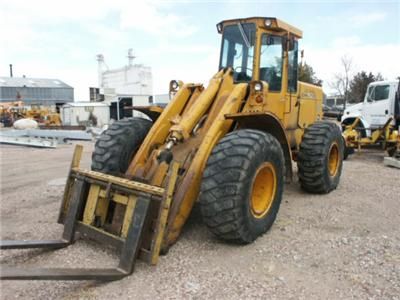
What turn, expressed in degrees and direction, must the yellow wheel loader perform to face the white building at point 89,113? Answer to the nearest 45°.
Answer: approximately 135° to its right

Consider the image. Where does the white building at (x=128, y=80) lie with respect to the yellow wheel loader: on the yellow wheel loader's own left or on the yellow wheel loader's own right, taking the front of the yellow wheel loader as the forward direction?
on the yellow wheel loader's own right

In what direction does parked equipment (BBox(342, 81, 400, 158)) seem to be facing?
to the viewer's left

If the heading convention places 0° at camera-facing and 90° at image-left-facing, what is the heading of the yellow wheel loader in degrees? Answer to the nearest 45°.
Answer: approximately 45°

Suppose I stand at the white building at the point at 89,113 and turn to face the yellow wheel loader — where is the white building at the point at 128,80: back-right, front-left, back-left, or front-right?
back-left

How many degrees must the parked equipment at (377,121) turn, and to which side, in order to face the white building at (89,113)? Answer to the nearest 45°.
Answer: approximately 45° to its right
